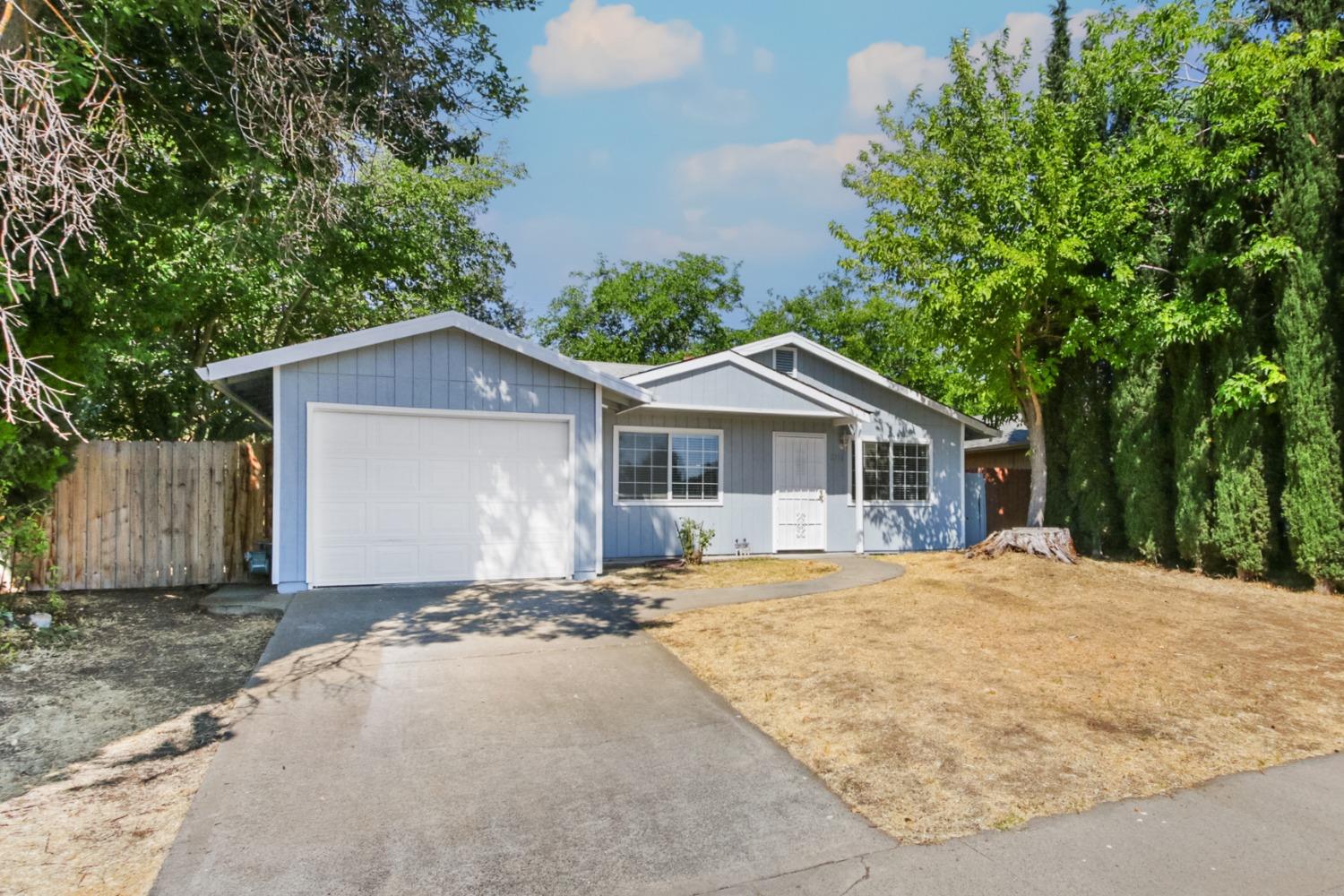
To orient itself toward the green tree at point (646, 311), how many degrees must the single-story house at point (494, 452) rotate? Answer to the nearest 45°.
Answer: approximately 180°

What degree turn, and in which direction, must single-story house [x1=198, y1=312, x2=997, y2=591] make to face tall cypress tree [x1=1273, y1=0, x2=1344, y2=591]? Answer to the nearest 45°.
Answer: approximately 90° to its left

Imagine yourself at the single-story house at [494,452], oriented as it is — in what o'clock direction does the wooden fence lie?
The wooden fence is roughly at 3 o'clock from the single-story house.

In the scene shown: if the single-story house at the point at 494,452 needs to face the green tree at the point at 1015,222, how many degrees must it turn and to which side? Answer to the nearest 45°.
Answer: approximately 90° to its left

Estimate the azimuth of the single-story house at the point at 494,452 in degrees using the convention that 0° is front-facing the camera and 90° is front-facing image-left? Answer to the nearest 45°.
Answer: approximately 0°

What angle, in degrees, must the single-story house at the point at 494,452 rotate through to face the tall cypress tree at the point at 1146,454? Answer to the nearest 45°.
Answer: approximately 90° to its left

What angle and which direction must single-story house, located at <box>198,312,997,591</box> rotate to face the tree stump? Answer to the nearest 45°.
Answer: approximately 90° to its left

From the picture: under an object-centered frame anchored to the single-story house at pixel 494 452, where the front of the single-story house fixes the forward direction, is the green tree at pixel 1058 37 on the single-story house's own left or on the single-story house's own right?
on the single-story house's own left

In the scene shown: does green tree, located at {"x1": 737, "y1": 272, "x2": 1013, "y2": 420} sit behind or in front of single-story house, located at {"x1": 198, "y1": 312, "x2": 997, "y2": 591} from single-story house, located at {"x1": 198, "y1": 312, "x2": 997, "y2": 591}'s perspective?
behind
